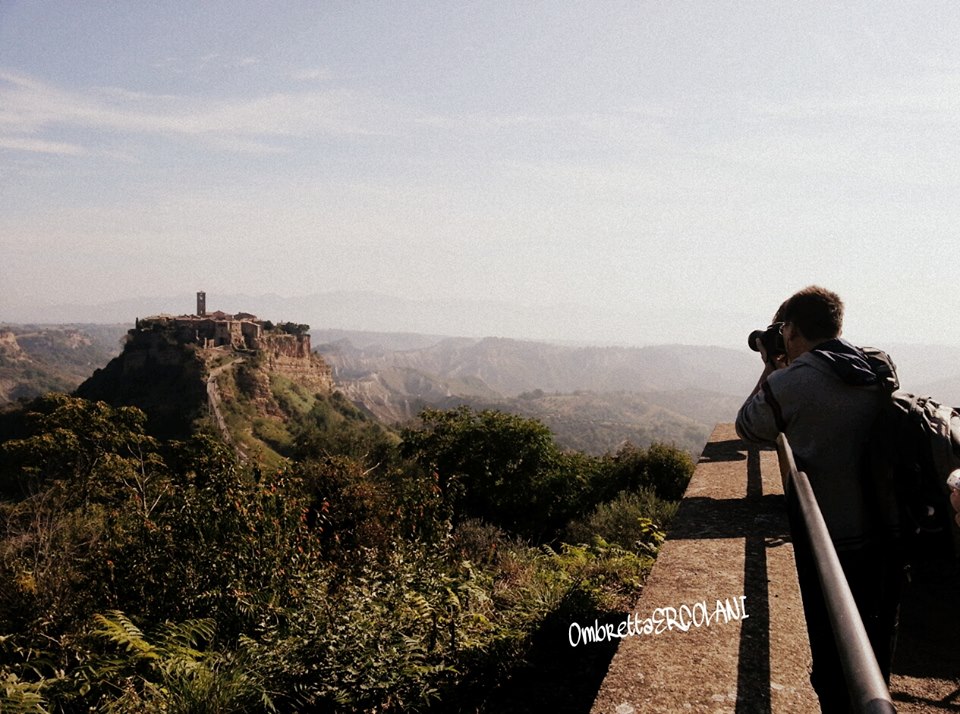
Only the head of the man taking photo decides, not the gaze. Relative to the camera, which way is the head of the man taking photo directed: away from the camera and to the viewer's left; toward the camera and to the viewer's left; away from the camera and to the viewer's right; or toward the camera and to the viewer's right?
away from the camera and to the viewer's left

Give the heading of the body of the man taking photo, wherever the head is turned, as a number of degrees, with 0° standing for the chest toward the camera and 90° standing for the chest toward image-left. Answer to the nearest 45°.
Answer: approximately 135°
